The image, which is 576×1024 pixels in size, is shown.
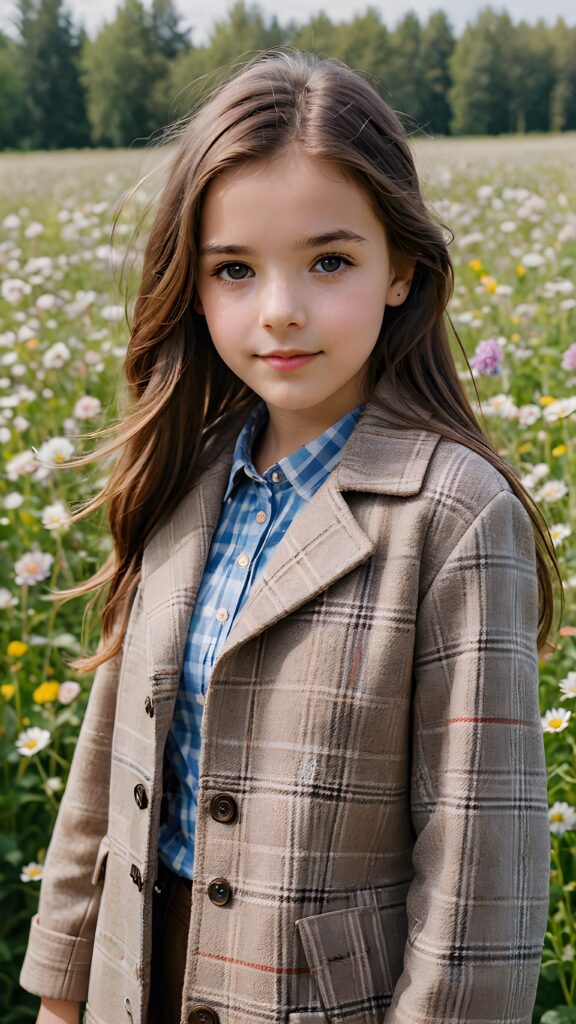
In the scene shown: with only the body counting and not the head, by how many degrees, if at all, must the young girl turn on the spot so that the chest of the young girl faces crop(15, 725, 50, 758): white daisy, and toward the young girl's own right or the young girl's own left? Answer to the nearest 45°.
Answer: approximately 90° to the young girl's own right

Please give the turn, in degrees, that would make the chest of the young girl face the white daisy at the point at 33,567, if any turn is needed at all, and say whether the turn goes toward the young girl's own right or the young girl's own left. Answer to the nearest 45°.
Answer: approximately 90° to the young girl's own right

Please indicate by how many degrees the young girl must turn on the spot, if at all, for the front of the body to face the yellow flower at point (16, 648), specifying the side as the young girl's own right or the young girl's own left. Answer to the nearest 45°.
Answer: approximately 90° to the young girl's own right

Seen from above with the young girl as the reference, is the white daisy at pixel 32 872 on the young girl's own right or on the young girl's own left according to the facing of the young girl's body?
on the young girl's own right

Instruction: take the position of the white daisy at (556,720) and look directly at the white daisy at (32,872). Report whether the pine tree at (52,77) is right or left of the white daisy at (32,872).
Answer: right

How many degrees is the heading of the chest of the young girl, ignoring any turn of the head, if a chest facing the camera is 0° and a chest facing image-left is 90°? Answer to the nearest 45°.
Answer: approximately 45°

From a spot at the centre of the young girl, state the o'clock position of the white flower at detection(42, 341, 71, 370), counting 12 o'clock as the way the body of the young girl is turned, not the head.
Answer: The white flower is roughly at 4 o'clock from the young girl.

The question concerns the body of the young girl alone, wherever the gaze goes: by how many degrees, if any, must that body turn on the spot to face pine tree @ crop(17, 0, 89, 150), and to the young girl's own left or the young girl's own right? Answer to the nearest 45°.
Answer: approximately 135° to the young girl's own right
